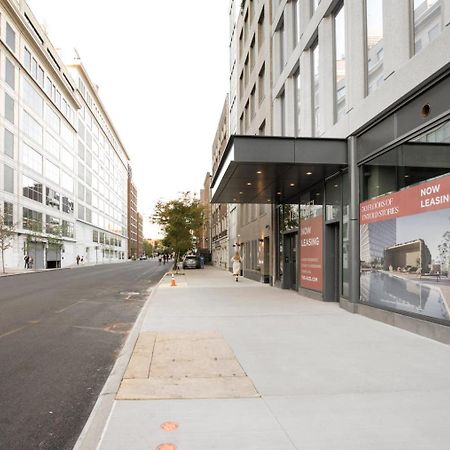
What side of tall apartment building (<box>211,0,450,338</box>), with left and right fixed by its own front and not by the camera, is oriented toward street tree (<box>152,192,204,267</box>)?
right

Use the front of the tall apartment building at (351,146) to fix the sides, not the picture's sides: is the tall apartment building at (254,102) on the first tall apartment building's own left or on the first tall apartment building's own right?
on the first tall apartment building's own right

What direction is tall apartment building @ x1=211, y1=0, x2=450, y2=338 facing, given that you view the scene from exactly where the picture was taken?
facing the viewer and to the left of the viewer
